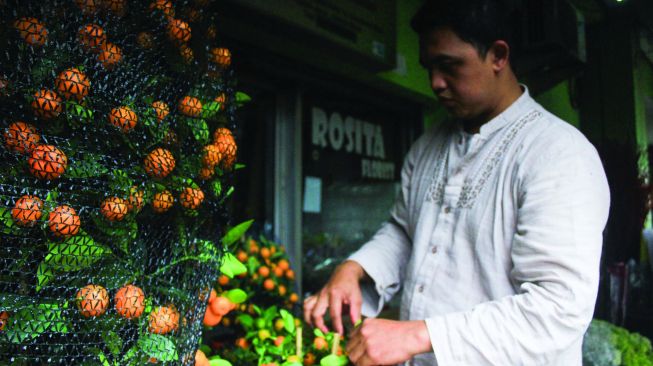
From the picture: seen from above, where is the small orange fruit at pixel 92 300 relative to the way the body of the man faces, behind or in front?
in front

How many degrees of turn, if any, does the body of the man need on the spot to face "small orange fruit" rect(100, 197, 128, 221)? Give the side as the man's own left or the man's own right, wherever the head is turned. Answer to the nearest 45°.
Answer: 0° — they already face it

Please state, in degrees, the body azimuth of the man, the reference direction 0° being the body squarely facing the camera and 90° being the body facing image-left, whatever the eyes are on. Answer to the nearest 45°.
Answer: approximately 45°

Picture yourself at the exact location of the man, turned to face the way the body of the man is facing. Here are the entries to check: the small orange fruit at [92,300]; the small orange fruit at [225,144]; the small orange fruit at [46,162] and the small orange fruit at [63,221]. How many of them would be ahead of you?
4

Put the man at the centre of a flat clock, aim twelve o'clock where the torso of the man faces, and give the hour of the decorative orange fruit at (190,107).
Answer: The decorative orange fruit is roughly at 12 o'clock from the man.

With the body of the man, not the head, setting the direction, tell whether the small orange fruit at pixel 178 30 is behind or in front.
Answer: in front

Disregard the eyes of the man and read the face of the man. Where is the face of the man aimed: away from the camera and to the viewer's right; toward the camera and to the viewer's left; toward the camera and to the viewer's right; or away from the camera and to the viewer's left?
toward the camera and to the viewer's left

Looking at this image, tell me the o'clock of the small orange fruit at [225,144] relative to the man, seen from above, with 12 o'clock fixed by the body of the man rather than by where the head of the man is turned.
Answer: The small orange fruit is roughly at 12 o'clock from the man.

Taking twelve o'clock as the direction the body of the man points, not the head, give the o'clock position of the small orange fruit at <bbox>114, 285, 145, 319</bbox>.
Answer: The small orange fruit is roughly at 12 o'clock from the man.

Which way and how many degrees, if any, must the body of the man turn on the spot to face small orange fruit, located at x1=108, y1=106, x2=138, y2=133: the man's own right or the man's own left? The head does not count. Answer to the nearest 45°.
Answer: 0° — they already face it

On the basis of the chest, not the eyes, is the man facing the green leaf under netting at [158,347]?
yes

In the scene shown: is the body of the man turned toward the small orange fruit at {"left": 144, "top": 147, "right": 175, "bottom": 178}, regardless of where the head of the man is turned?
yes
